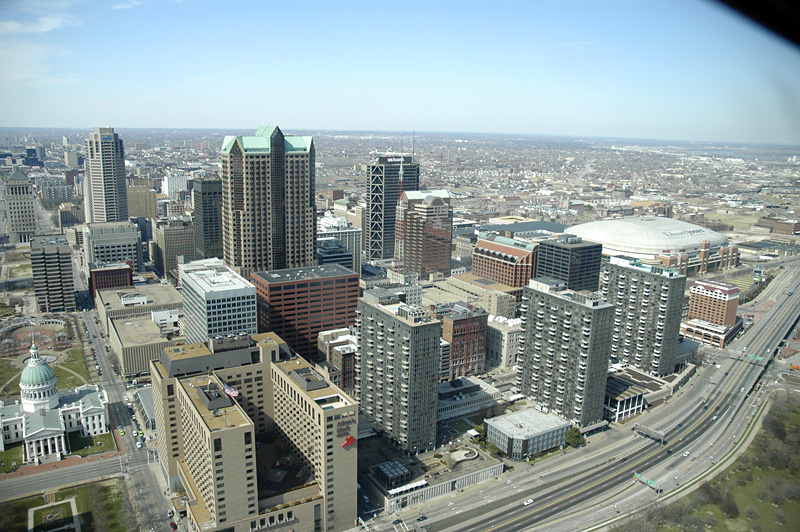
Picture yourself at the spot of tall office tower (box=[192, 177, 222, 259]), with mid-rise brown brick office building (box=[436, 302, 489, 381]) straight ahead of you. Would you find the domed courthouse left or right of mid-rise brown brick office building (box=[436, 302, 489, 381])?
right

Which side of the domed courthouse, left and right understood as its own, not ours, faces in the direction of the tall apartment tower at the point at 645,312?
left

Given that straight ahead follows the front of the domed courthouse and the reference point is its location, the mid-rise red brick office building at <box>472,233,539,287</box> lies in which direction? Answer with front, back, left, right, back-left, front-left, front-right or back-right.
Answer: left

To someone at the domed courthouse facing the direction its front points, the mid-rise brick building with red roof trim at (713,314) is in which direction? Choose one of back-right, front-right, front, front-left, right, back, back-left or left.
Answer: left

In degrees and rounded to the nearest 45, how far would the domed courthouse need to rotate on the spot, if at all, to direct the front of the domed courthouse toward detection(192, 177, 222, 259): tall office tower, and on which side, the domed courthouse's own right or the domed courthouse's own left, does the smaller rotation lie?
approximately 135° to the domed courthouse's own left

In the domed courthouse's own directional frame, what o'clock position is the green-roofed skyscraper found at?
The green-roofed skyscraper is roughly at 8 o'clock from the domed courthouse.

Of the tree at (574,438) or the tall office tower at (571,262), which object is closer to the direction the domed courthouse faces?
the tree

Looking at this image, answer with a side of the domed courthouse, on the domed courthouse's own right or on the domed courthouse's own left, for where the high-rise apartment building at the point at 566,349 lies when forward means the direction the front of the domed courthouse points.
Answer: on the domed courthouse's own left

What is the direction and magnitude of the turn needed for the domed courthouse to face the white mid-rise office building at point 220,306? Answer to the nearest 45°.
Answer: approximately 90° to its left

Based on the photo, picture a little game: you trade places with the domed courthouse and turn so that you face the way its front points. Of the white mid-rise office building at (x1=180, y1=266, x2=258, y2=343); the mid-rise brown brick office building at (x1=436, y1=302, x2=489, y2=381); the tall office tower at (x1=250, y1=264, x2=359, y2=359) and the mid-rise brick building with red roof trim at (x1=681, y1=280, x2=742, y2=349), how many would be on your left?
4

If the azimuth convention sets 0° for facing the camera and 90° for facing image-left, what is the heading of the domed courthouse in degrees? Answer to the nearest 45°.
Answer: approximately 0°

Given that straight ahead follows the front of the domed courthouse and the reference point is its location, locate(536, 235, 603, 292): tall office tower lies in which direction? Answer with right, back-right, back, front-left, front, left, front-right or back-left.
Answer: left

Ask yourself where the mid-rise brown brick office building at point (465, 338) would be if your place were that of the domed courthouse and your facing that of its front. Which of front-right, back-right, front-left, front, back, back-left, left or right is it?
left

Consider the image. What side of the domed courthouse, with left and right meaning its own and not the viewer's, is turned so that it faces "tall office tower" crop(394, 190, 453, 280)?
left
